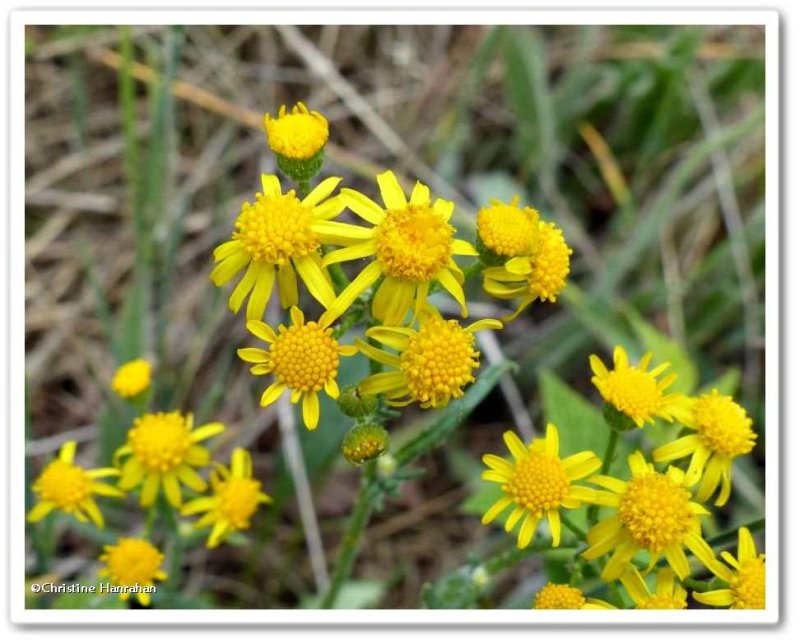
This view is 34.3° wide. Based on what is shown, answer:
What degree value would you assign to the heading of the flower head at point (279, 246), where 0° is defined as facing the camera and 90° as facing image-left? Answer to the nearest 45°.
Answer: approximately 0°

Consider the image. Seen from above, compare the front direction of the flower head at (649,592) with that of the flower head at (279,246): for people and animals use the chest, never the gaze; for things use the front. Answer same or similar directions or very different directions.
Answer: same or similar directions

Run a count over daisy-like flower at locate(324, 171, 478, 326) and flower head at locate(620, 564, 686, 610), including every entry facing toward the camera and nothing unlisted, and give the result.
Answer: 2

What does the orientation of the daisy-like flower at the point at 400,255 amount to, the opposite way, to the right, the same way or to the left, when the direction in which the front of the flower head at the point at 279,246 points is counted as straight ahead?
the same way

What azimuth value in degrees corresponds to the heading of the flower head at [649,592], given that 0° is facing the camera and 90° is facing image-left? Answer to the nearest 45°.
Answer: approximately 0°

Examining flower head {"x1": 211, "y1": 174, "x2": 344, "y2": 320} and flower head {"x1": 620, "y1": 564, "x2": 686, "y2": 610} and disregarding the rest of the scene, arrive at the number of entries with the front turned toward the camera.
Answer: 2

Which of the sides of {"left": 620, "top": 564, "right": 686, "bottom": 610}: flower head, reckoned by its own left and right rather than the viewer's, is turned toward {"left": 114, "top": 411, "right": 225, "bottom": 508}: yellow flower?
right

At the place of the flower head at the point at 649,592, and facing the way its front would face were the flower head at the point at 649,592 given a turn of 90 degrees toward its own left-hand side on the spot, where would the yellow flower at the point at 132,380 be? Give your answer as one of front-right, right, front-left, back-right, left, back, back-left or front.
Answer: back

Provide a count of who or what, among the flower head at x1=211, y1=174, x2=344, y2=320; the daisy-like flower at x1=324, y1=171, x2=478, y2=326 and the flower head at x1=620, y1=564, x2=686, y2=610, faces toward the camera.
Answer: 3
